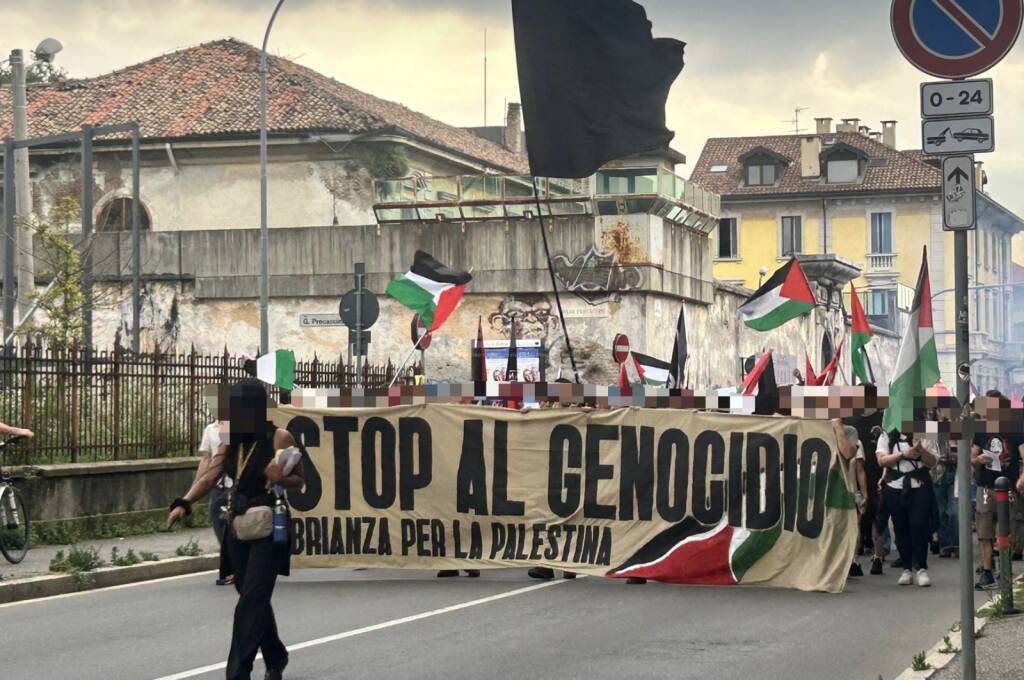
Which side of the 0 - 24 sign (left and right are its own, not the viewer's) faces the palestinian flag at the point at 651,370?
back

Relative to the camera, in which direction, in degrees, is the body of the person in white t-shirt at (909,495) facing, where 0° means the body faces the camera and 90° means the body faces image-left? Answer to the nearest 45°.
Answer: approximately 0°

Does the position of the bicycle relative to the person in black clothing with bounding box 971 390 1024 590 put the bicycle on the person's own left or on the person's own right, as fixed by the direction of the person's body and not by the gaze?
on the person's own right

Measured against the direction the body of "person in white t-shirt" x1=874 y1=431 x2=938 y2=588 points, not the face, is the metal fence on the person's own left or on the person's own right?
on the person's own right

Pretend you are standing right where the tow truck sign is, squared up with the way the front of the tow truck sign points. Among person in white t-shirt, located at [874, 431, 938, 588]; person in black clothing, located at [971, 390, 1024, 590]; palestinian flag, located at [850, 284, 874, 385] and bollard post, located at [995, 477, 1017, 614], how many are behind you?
4

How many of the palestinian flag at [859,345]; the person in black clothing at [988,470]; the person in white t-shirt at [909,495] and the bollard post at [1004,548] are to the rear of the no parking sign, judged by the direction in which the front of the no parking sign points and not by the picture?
4

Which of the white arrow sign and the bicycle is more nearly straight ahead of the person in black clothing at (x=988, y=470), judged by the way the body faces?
the white arrow sign

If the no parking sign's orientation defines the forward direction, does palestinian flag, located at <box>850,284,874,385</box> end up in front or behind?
behind

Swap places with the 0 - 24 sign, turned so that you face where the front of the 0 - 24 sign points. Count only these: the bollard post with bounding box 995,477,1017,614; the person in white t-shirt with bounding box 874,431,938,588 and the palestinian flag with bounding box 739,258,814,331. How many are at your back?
3

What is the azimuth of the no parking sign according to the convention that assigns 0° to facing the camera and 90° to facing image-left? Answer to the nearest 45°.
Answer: approximately 0°

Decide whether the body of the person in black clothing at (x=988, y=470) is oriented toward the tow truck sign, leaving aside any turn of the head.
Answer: yes
